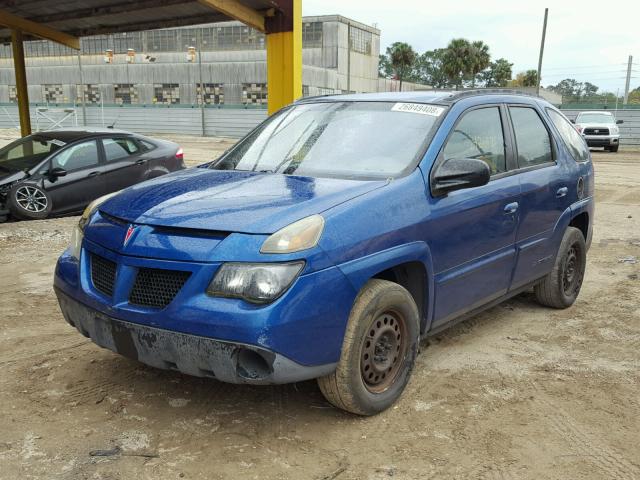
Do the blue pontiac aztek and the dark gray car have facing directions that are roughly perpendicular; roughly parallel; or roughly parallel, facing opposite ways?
roughly parallel

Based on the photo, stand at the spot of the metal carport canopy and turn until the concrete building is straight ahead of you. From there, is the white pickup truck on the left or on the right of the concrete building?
right

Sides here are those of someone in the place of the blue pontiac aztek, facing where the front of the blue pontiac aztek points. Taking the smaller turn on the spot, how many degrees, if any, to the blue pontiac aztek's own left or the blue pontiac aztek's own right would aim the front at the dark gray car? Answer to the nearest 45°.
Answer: approximately 90° to the blue pontiac aztek's own right

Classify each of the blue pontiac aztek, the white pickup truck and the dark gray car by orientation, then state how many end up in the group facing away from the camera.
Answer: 0

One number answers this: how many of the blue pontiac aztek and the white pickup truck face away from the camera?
0

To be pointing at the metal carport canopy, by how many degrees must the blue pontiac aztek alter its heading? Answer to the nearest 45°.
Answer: approximately 135° to its right

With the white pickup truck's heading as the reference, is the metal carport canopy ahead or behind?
ahead

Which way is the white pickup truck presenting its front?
toward the camera

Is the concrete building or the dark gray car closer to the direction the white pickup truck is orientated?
the dark gray car

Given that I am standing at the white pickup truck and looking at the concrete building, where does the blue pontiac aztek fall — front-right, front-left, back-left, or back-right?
back-left

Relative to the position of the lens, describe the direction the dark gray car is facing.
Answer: facing the viewer and to the left of the viewer

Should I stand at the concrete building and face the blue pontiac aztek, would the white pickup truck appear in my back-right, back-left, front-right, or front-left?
front-left

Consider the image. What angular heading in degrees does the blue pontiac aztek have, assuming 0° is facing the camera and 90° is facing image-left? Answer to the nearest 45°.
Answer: approximately 45°

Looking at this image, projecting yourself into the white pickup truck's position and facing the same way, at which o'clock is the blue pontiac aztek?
The blue pontiac aztek is roughly at 12 o'clock from the white pickup truck.
